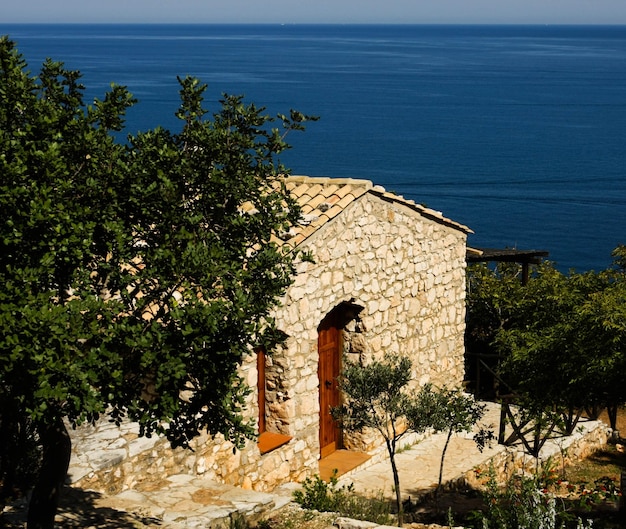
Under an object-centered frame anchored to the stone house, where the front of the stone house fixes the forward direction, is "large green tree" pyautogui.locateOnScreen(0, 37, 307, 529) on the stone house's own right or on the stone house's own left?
on the stone house's own right

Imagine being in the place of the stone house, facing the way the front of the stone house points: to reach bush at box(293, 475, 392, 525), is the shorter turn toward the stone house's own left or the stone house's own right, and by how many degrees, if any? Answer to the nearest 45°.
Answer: approximately 45° to the stone house's own right

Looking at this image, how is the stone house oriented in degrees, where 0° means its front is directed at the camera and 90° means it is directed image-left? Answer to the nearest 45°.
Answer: approximately 315°

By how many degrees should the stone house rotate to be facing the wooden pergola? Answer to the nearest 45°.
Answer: approximately 90° to its left
